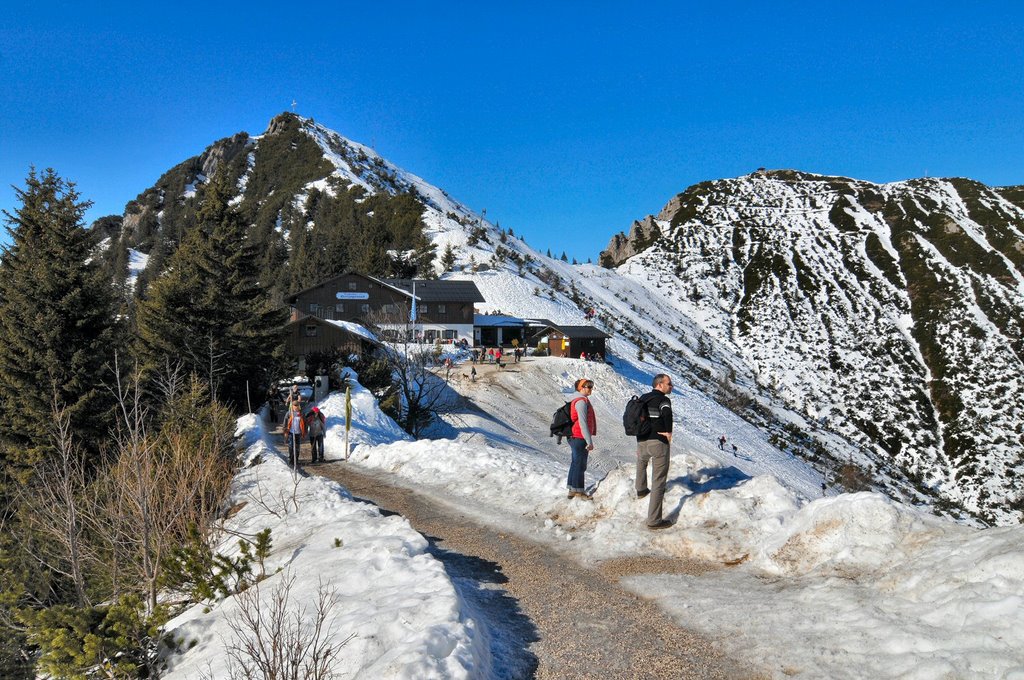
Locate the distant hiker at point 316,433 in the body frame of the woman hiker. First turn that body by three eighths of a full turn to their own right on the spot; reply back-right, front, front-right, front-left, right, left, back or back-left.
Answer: right

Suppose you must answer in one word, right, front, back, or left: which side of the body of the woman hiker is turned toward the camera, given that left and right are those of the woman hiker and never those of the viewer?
right

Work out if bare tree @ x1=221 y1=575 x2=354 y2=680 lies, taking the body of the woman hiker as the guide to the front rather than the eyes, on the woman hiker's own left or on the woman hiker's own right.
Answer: on the woman hiker's own right

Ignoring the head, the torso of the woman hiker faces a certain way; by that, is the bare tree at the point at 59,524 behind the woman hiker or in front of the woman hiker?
behind
